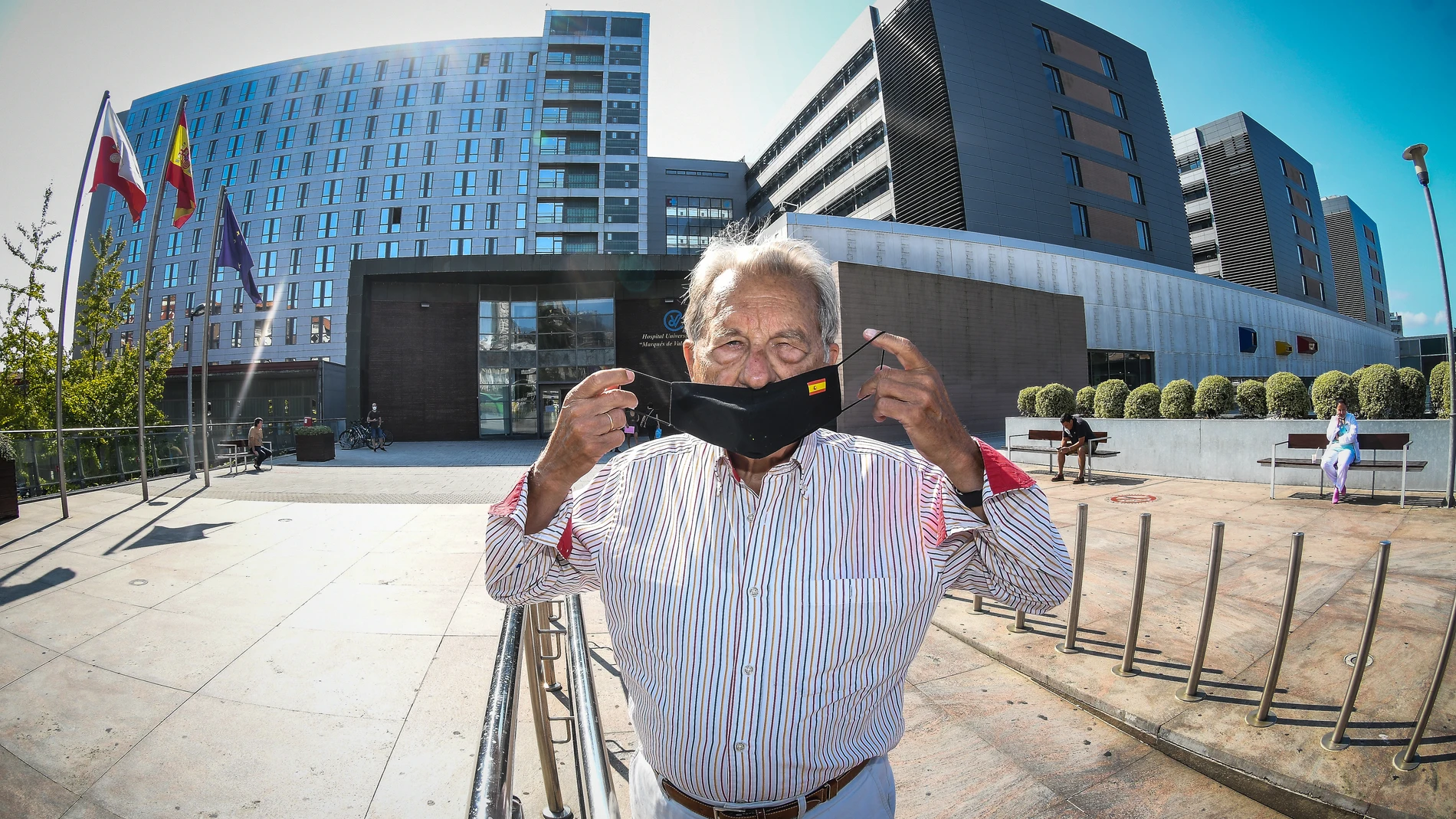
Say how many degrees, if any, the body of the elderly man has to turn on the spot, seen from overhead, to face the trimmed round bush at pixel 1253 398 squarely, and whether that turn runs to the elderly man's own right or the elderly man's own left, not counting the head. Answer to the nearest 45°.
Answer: approximately 135° to the elderly man's own left

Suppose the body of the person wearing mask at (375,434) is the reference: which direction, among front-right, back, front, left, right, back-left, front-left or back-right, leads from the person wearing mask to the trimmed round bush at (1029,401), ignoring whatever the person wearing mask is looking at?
front-left

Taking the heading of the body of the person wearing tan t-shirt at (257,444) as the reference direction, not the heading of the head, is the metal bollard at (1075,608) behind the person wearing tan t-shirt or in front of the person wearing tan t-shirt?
in front

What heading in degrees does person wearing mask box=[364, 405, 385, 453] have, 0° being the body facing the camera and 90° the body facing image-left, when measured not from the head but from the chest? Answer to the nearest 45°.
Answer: approximately 0°

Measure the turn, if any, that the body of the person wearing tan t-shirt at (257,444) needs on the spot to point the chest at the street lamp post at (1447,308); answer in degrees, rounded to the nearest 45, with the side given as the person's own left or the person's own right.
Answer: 0° — they already face it

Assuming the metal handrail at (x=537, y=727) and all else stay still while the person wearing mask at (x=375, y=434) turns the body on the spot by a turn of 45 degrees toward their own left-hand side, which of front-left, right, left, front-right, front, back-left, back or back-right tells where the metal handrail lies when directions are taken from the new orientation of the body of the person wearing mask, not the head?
front-right

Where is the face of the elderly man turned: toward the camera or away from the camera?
toward the camera

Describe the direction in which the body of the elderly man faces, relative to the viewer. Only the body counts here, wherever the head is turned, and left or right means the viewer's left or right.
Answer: facing the viewer

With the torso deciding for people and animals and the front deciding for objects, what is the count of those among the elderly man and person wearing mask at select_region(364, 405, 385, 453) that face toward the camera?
2

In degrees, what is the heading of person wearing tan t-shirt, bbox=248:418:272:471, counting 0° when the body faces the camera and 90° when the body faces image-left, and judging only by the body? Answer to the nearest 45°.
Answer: approximately 315°
